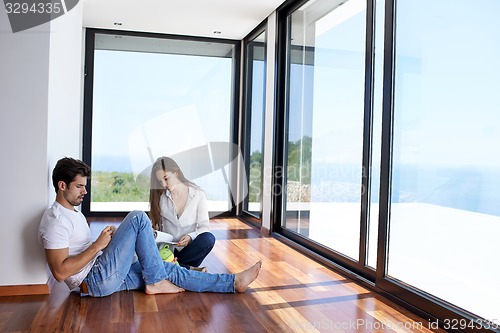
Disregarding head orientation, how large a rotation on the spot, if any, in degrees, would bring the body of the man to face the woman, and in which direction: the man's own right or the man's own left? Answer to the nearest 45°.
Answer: approximately 45° to the man's own left

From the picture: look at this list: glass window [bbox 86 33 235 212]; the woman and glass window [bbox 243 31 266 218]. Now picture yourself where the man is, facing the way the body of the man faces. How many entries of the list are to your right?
0

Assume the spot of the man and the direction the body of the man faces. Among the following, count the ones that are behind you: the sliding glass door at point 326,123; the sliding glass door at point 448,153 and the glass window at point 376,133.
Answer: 0

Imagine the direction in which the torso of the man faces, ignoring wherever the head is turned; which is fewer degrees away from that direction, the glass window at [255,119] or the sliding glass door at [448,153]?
the sliding glass door

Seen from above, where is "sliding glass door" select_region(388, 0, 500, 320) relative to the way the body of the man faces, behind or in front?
in front

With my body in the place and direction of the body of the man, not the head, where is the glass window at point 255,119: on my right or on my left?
on my left

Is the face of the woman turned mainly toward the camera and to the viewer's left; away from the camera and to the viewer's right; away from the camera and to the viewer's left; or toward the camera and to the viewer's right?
toward the camera and to the viewer's left

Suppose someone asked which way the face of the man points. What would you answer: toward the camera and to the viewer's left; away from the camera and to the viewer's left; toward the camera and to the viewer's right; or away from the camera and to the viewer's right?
toward the camera and to the viewer's right

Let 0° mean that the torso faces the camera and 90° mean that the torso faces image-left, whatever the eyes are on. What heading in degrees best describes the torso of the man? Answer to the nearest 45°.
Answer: approximately 270°

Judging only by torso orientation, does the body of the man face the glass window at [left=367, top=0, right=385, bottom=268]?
yes

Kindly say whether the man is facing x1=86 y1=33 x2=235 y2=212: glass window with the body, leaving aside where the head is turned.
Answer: no

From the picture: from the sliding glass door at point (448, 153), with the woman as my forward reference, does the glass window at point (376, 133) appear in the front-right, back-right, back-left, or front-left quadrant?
front-right

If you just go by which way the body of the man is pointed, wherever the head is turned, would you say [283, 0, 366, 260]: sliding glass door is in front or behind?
in front

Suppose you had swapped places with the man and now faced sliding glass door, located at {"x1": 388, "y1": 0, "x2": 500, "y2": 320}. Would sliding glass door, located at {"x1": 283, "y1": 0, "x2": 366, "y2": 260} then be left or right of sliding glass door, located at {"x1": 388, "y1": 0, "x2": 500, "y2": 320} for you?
left
